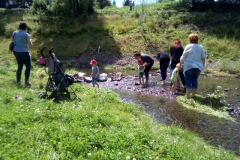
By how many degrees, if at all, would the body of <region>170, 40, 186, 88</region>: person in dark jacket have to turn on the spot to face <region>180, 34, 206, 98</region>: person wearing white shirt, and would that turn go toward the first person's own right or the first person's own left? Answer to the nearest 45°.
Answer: approximately 180°
